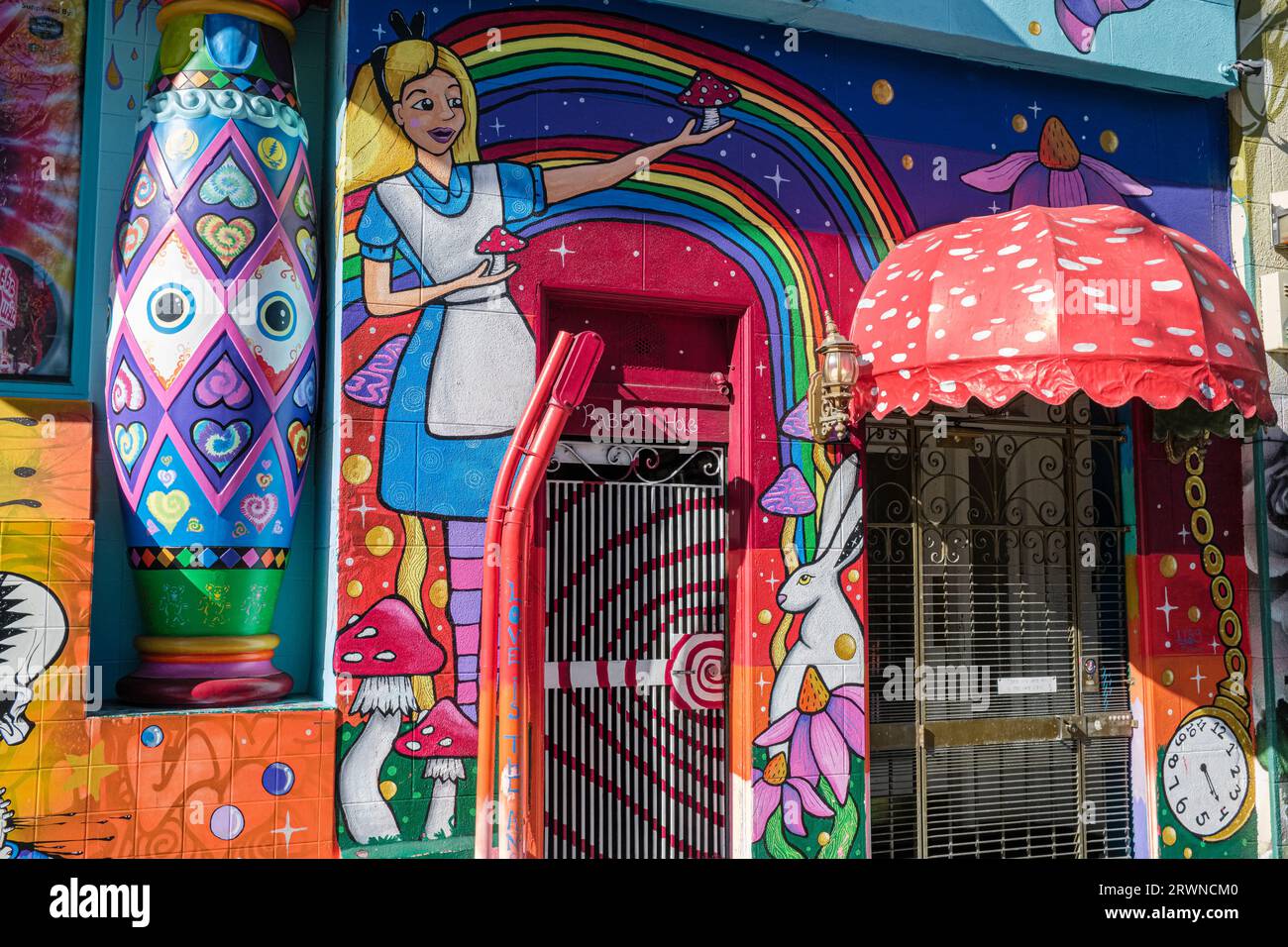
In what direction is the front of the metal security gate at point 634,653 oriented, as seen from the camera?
facing the viewer

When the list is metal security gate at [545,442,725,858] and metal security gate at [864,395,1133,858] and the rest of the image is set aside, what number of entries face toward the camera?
2

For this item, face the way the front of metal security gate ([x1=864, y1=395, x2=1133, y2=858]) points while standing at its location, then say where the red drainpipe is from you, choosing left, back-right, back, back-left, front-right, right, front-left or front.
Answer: front-right

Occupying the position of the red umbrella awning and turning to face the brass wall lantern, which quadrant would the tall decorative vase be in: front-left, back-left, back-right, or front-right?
front-left

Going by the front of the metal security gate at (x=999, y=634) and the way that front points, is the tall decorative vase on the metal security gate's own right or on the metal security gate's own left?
on the metal security gate's own right

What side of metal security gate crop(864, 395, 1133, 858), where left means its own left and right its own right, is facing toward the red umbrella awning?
front

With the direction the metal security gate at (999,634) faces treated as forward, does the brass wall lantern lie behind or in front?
in front

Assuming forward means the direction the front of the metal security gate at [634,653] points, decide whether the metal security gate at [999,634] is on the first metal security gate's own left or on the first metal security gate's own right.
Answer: on the first metal security gate's own left

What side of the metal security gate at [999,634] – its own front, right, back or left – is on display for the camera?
front
